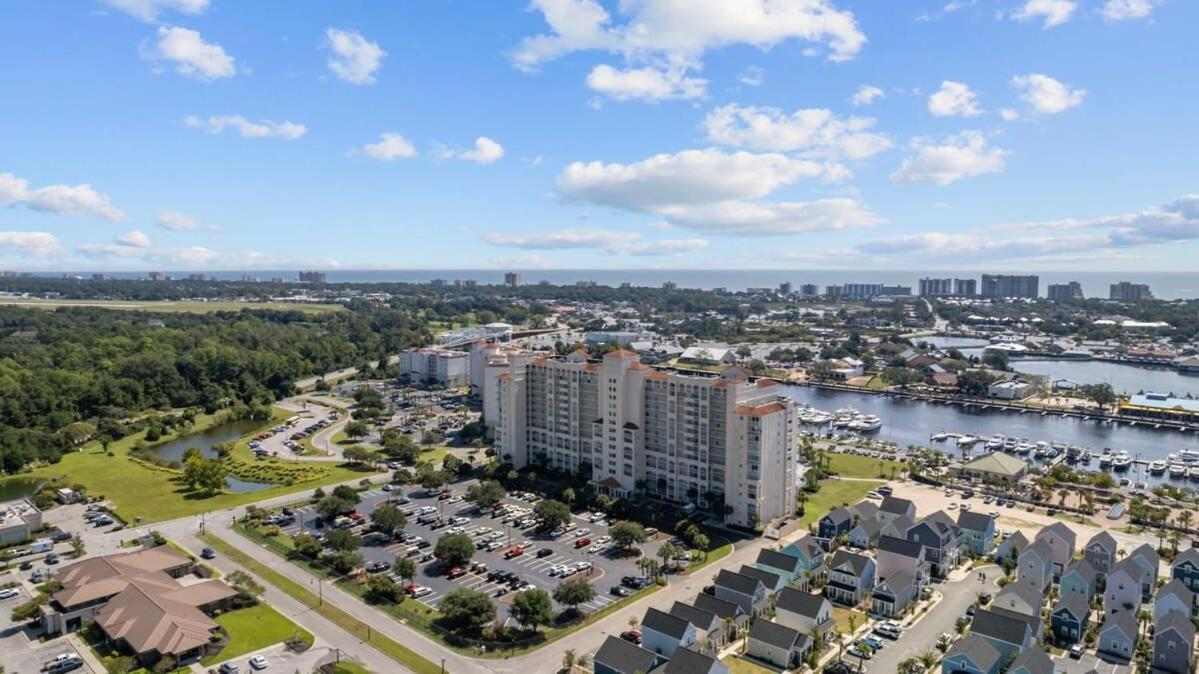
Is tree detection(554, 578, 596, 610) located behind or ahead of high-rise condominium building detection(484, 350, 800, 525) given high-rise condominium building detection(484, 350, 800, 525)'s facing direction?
ahead

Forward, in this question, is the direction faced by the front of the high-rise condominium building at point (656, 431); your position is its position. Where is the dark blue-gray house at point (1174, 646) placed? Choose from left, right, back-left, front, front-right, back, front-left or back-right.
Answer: left

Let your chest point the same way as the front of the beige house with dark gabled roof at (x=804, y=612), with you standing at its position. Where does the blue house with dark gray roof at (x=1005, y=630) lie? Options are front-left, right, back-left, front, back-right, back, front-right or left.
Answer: front-left

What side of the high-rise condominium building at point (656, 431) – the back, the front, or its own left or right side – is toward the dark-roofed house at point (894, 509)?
left

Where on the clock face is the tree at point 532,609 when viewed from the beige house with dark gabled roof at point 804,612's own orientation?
The tree is roughly at 4 o'clock from the beige house with dark gabled roof.

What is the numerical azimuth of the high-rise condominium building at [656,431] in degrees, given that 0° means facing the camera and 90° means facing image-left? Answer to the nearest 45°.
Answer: approximately 45°

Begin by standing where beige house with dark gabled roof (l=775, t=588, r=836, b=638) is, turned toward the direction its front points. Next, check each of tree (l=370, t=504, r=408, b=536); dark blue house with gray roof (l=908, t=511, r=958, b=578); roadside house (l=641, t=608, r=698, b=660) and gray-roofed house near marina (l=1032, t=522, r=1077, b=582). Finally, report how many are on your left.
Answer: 2

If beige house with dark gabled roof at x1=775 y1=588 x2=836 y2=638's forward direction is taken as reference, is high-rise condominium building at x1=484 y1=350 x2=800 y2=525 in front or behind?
behind

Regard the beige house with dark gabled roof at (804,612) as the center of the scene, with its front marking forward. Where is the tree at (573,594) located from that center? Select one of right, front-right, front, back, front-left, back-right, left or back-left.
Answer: back-right

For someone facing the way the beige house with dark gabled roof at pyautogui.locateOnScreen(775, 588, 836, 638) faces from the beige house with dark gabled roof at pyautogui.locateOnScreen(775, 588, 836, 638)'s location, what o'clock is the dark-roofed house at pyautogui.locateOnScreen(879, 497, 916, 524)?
the dark-roofed house at pyautogui.locateOnScreen(879, 497, 916, 524) is roughly at 8 o'clock from the beige house with dark gabled roof at pyautogui.locateOnScreen(775, 588, 836, 638).

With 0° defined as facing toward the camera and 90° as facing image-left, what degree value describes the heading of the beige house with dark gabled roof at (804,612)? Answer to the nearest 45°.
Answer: approximately 315°

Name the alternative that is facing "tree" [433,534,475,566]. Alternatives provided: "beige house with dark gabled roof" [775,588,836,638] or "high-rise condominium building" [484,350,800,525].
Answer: the high-rise condominium building

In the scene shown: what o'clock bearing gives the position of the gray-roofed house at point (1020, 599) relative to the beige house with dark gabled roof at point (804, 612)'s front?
the gray-roofed house at point (1020, 599) is roughly at 10 o'clock from the beige house with dark gabled roof at point (804, 612).

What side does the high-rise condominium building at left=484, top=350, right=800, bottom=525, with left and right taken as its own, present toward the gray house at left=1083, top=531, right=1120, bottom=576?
left

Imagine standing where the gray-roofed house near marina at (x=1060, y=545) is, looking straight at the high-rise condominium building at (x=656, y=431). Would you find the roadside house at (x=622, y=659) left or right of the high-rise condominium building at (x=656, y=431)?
left

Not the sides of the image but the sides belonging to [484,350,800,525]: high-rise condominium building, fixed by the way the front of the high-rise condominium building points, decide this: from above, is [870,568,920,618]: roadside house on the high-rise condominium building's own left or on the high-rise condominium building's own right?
on the high-rise condominium building's own left

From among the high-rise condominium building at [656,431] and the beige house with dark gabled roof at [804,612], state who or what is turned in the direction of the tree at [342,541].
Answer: the high-rise condominium building
